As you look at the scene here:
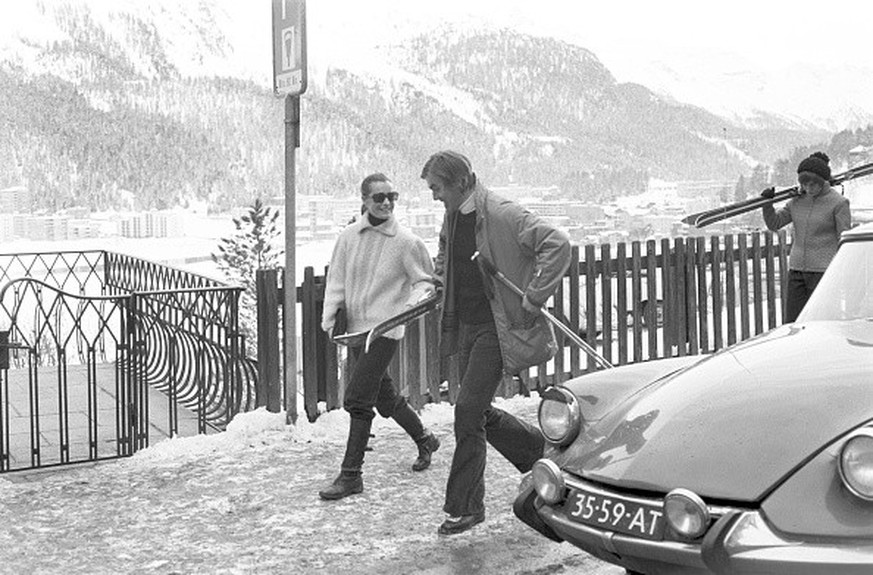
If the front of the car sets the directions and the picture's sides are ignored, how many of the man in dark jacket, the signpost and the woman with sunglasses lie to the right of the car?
3

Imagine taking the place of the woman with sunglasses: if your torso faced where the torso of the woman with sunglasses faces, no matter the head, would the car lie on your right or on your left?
on your left

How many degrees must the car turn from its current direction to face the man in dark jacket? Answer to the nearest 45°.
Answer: approximately 90° to its right

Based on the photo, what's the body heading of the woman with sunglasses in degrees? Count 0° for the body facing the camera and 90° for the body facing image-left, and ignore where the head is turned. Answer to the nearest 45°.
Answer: approximately 45°

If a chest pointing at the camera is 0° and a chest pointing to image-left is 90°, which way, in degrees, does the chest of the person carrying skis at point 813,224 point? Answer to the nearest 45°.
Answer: approximately 45°

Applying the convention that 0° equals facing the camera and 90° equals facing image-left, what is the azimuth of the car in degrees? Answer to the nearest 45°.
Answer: approximately 45°

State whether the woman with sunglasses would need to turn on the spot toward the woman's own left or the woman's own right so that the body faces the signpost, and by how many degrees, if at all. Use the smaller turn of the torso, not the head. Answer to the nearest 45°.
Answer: approximately 90° to the woman's own right
